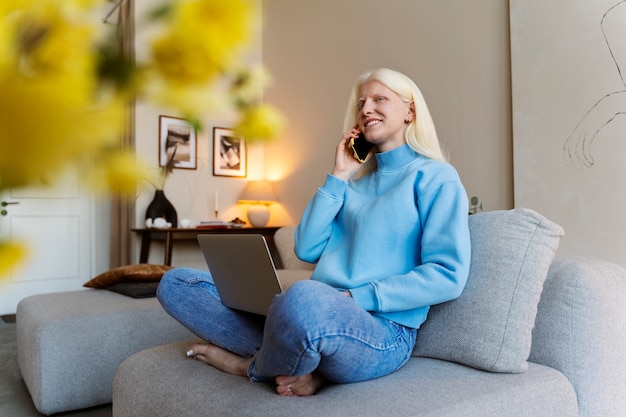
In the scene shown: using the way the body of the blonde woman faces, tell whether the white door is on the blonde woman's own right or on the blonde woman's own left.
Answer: on the blonde woman's own right

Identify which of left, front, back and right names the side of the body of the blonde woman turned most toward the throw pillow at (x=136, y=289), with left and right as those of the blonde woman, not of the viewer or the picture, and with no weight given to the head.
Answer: right

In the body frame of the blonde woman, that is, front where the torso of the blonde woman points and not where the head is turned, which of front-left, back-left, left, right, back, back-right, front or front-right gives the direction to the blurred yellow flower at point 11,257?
front-left

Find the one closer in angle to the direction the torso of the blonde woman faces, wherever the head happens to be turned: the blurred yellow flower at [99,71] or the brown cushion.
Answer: the blurred yellow flower

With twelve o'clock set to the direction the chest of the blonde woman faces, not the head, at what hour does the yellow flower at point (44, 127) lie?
The yellow flower is roughly at 11 o'clock from the blonde woman.

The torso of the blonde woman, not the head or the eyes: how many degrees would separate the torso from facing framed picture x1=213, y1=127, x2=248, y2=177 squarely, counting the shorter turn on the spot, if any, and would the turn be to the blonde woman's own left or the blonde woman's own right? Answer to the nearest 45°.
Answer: approximately 135° to the blonde woman's own right

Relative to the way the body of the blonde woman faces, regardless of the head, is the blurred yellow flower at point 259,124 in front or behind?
in front

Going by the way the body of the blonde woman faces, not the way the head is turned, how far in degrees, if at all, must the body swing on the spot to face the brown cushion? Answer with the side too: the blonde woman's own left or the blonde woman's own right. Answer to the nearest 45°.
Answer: approximately 90° to the blonde woman's own right

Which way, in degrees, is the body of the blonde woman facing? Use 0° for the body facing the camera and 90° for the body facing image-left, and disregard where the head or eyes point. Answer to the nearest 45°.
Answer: approximately 45°

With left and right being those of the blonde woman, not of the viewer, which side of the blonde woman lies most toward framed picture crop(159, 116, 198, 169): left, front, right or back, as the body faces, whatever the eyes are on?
right

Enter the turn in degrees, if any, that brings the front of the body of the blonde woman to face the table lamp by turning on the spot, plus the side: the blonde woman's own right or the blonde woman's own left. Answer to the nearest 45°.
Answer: approximately 135° to the blonde woman's own right
